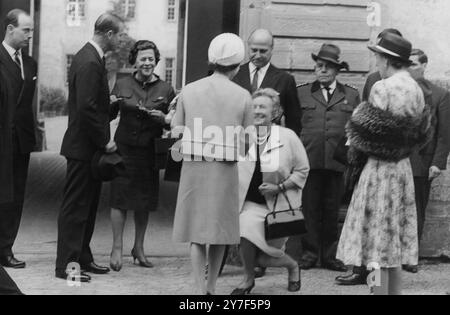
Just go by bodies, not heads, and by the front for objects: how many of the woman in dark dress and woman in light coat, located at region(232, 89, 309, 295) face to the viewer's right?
0

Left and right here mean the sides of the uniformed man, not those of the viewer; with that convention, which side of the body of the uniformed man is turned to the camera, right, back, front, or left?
front

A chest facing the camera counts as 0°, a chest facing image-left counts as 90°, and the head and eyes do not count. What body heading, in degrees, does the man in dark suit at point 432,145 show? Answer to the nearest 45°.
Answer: approximately 45°

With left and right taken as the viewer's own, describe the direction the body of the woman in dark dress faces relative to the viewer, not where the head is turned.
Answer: facing the viewer

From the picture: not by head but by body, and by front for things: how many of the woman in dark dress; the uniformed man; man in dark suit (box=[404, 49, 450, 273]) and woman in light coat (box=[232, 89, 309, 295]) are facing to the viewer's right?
0

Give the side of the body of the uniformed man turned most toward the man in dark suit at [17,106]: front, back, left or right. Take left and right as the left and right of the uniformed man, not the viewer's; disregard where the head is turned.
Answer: right

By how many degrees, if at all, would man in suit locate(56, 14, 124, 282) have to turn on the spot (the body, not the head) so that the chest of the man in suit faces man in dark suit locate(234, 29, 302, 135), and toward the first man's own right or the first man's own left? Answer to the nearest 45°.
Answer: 0° — they already face them

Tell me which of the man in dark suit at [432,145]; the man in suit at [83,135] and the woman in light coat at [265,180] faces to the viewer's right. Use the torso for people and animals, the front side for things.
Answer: the man in suit

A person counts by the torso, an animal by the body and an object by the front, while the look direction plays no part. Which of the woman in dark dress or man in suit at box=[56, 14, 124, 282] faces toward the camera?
the woman in dark dress

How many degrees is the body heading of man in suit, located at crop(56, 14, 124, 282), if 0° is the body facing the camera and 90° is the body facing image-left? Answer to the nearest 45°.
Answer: approximately 270°

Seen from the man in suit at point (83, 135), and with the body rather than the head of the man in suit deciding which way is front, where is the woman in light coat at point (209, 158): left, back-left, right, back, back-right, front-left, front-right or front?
front-right

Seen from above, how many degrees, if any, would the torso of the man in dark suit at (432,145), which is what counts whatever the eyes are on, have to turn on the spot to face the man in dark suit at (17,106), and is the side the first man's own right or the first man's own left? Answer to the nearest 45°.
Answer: approximately 45° to the first man's own right

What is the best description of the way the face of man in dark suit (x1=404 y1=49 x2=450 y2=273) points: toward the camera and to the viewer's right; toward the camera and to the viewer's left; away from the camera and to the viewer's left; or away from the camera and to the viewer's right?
toward the camera and to the viewer's left

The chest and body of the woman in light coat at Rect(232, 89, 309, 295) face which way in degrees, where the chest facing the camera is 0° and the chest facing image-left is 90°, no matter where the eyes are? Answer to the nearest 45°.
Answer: approximately 45°
